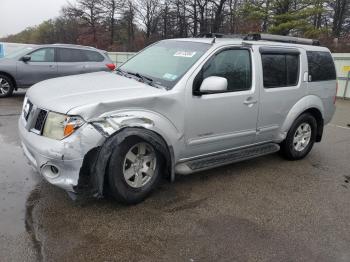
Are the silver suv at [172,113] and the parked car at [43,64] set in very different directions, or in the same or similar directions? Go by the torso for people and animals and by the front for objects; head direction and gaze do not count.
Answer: same or similar directions

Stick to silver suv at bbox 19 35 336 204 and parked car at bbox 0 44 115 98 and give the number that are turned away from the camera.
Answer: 0

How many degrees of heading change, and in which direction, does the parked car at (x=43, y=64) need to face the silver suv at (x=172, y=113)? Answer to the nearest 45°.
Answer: approximately 90° to its left

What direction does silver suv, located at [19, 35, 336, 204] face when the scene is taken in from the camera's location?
facing the viewer and to the left of the viewer

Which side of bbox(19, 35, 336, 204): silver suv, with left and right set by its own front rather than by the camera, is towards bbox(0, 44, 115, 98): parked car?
right

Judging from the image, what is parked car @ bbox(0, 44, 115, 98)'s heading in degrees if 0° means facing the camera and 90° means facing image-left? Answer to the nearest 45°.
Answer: approximately 90°
